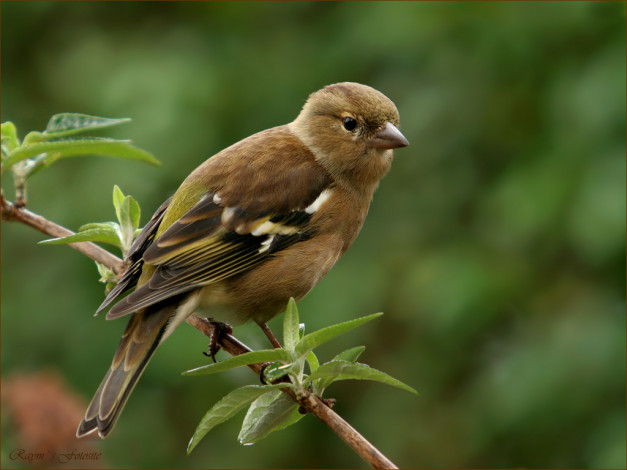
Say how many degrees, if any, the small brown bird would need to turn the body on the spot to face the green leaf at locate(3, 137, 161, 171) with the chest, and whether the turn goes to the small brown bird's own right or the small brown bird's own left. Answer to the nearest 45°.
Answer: approximately 135° to the small brown bird's own right

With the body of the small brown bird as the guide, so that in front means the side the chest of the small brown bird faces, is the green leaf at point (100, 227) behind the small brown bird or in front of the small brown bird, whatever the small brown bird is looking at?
behind

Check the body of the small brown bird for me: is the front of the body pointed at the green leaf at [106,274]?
no

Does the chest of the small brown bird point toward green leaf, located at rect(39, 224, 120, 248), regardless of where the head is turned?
no

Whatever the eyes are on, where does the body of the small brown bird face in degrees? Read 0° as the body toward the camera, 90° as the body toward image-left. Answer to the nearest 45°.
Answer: approximately 270°

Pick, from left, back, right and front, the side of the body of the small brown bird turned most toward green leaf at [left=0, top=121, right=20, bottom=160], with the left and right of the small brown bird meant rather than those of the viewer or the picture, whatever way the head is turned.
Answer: back

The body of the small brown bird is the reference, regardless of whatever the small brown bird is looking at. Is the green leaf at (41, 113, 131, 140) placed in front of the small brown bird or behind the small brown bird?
behind

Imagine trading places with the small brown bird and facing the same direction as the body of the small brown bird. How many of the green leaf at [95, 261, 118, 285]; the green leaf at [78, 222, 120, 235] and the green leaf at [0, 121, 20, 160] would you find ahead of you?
0

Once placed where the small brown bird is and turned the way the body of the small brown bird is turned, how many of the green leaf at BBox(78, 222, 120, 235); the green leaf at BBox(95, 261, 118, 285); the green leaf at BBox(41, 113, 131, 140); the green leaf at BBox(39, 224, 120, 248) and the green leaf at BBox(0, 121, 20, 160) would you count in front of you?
0

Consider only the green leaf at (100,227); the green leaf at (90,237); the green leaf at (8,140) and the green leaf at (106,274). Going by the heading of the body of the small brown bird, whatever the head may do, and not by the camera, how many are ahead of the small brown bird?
0

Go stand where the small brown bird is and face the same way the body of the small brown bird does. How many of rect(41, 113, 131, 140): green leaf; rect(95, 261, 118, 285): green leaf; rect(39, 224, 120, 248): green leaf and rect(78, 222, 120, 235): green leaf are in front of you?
0
